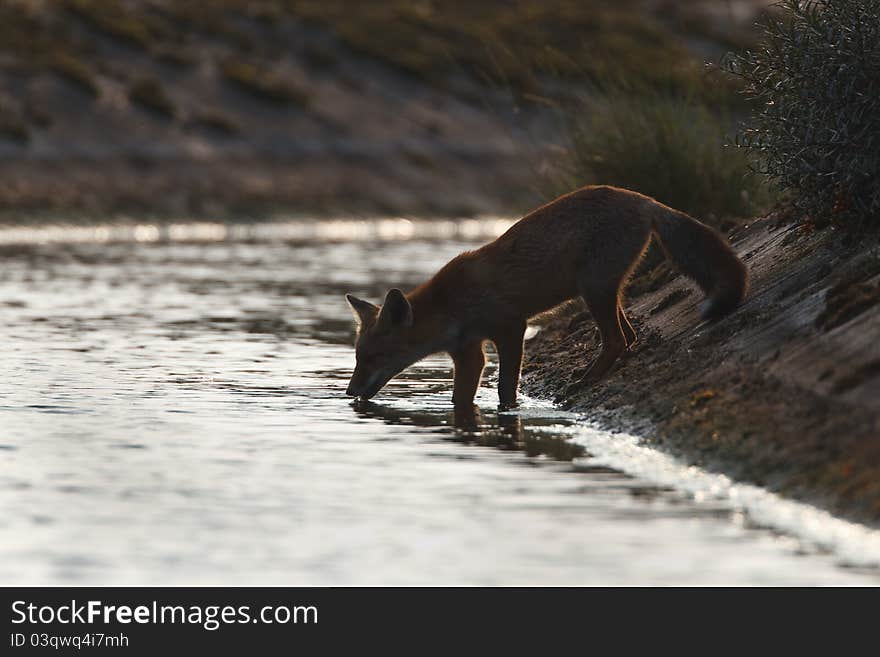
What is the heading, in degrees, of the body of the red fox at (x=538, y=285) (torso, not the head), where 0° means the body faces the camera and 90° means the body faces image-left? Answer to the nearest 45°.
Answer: approximately 90°

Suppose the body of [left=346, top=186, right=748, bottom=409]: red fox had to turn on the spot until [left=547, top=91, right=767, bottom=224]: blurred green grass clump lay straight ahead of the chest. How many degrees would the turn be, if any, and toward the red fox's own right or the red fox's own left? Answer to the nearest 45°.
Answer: approximately 90° to the red fox's own right
